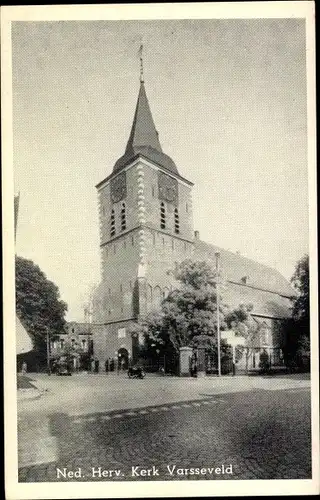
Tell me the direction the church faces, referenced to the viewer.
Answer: facing the viewer and to the left of the viewer
